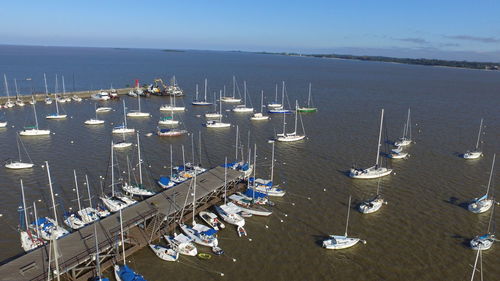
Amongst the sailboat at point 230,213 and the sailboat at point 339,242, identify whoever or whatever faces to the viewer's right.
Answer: the sailboat at point 339,242

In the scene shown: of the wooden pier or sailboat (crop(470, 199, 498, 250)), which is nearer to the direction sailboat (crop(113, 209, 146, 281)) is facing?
the wooden pier

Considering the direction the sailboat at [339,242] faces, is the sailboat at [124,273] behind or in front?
behind

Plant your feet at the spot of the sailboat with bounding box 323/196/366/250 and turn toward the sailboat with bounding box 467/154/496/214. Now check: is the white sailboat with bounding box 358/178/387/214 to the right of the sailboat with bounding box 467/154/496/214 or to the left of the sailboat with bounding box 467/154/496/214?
left

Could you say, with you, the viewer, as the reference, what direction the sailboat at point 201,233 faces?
facing away from the viewer and to the left of the viewer

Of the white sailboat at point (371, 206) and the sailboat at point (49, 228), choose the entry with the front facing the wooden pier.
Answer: the sailboat

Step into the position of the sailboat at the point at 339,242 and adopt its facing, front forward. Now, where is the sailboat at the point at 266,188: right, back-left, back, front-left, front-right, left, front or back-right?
back-left

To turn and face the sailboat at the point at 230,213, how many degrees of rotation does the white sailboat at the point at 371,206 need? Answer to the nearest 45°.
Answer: approximately 180°
